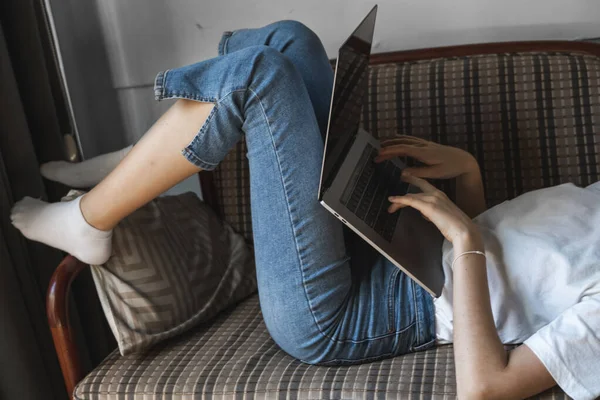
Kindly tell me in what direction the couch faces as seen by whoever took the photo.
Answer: facing the viewer
